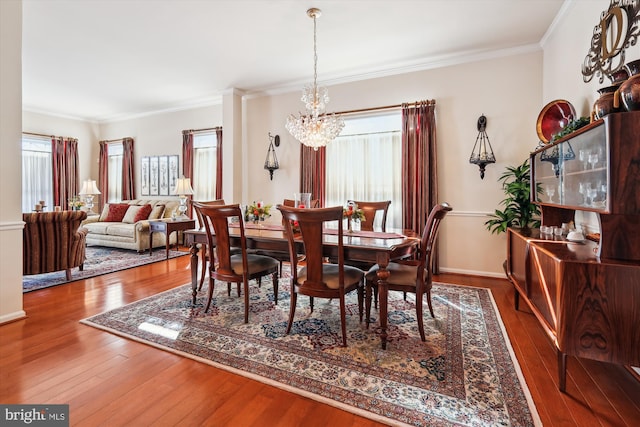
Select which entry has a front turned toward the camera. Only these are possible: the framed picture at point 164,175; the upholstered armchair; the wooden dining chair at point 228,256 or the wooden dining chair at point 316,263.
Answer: the framed picture

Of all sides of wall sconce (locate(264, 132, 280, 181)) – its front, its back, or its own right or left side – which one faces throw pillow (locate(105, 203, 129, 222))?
right

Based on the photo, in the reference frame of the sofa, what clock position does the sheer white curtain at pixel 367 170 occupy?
The sheer white curtain is roughly at 9 o'clock from the sofa.

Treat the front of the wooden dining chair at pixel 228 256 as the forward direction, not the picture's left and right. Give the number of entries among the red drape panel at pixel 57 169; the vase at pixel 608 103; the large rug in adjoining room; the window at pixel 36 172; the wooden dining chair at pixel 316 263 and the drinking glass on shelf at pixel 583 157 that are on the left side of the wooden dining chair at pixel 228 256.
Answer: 3

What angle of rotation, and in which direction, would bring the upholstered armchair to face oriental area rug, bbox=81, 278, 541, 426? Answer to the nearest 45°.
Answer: approximately 90° to its right

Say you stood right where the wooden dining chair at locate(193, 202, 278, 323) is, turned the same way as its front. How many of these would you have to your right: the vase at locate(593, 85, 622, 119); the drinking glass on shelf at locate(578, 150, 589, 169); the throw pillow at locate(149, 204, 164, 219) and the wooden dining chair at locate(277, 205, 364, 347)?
3

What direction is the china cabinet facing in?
to the viewer's left

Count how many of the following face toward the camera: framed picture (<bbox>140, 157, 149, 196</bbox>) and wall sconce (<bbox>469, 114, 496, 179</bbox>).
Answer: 2

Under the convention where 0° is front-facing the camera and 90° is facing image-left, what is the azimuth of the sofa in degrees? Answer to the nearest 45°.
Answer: approximately 45°

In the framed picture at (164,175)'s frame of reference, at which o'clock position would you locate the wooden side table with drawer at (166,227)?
The wooden side table with drawer is roughly at 12 o'clock from the framed picture.
